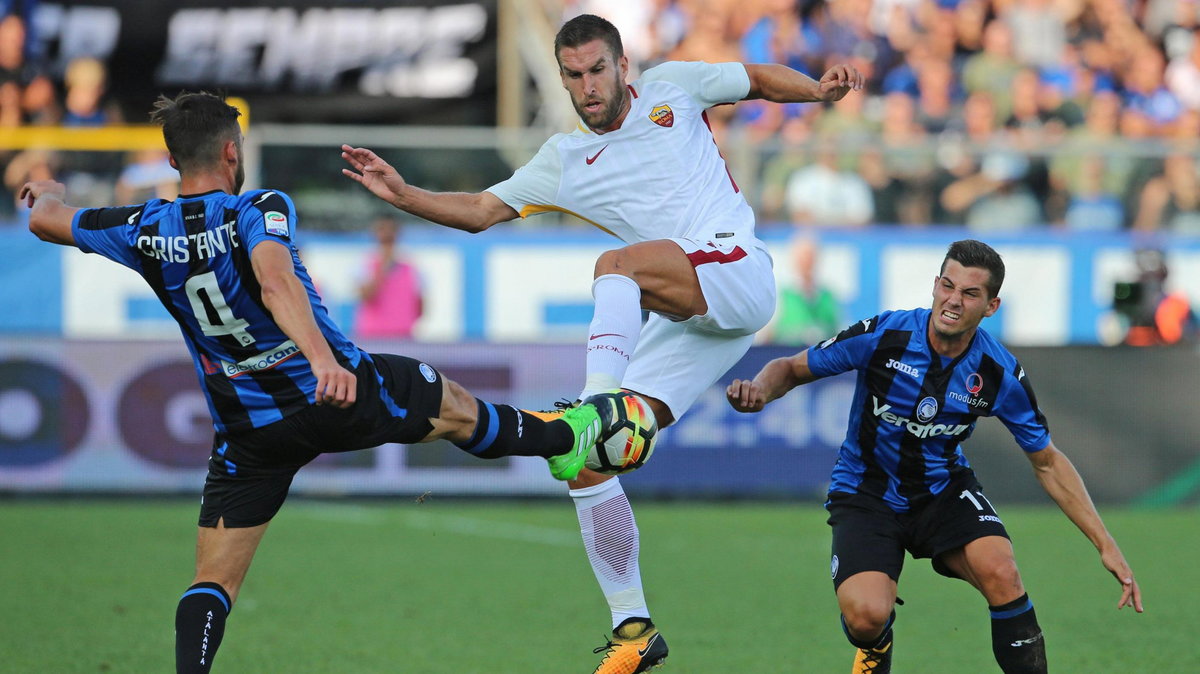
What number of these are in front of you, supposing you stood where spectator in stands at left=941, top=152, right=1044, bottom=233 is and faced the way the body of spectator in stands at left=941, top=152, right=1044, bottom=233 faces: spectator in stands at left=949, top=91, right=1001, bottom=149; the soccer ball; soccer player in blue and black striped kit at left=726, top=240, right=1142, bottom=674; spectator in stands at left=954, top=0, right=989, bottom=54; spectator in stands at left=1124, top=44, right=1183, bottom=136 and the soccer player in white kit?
3

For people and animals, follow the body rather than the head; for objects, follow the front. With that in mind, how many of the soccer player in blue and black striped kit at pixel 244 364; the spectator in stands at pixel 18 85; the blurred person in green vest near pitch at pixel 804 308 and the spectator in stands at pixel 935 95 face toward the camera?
3

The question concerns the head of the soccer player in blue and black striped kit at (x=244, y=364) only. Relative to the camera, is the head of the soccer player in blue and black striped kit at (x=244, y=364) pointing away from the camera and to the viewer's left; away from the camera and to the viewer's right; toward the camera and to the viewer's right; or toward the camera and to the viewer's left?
away from the camera and to the viewer's right

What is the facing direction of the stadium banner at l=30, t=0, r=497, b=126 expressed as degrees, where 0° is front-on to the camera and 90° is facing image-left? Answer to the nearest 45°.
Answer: approximately 0°

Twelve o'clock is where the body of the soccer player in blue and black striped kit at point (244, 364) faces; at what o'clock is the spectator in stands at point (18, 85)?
The spectator in stands is roughly at 10 o'clock from the soccer player in blue and black striped kit.

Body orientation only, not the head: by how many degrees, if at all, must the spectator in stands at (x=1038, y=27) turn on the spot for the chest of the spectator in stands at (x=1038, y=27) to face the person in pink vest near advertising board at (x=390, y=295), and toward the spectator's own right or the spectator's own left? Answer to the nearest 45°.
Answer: approximately 45° to the spectator's own right

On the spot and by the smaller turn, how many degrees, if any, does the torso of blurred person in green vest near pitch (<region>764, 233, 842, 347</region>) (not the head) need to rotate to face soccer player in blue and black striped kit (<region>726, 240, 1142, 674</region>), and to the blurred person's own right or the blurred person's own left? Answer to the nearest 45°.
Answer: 0° — they already face them
